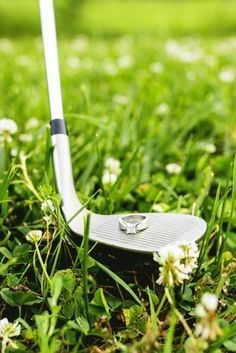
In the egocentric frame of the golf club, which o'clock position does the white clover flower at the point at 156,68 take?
The white clover flower is roughly at 6 o'clock from the golf club.

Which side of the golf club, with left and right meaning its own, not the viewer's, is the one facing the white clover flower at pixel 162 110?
back

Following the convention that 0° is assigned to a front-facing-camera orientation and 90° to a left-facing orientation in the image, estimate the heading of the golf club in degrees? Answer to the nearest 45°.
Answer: approximately 0°

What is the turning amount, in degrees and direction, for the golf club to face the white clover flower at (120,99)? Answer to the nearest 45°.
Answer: approximately 180°
